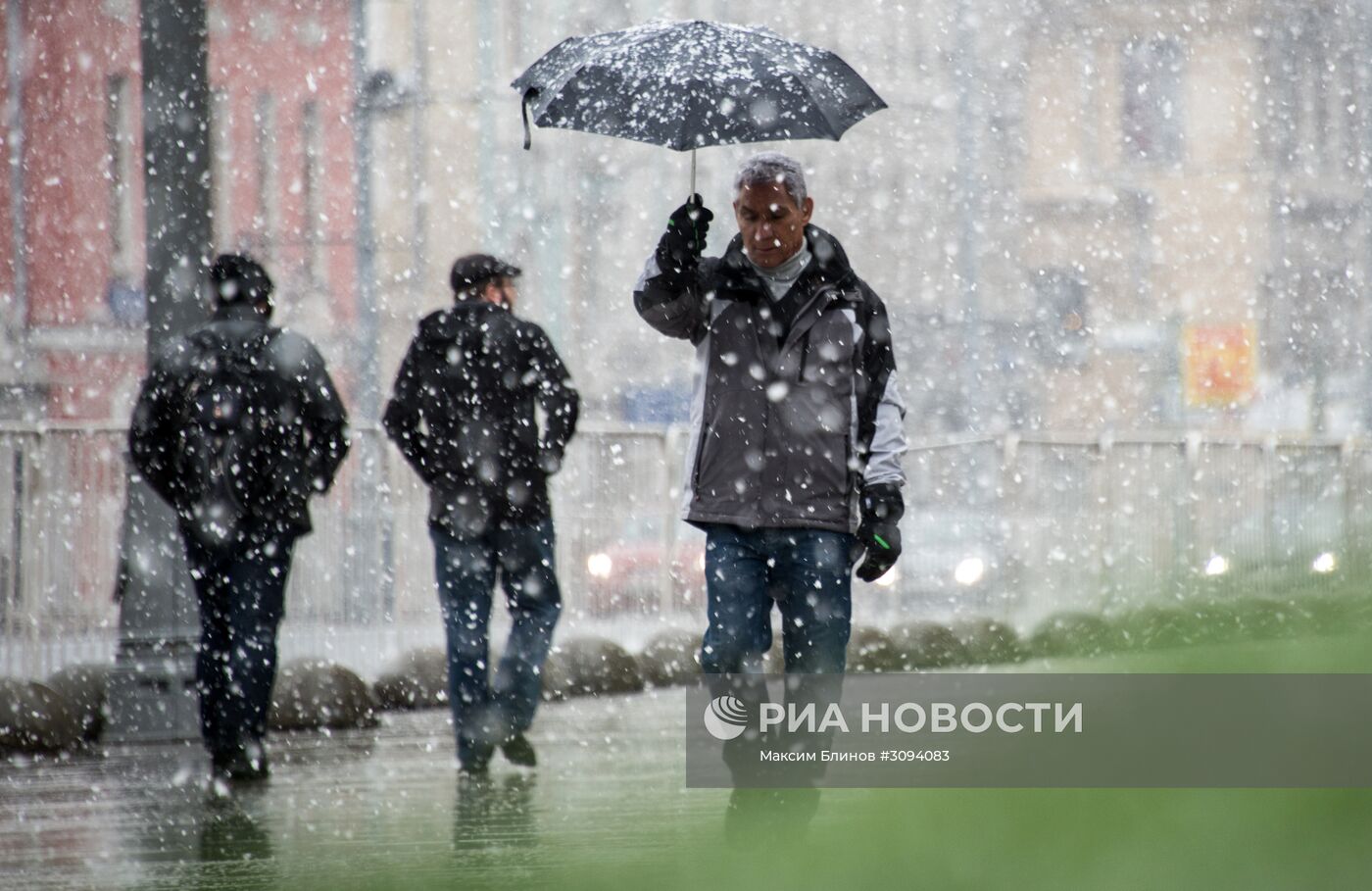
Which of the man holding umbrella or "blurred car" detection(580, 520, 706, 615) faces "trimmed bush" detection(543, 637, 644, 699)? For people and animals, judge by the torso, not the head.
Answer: the blurred car

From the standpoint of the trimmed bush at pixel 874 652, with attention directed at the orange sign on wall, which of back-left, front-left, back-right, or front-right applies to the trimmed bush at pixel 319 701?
back-left

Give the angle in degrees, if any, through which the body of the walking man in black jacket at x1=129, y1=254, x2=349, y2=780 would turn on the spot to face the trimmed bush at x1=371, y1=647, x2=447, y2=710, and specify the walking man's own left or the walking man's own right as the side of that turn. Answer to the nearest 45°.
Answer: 0° — they already face it

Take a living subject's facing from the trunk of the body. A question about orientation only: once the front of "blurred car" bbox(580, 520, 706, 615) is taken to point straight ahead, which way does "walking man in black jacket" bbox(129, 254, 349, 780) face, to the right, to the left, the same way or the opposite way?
the opposite way

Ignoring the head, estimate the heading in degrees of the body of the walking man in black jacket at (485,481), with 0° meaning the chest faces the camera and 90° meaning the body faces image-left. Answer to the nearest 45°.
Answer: approximately 180°

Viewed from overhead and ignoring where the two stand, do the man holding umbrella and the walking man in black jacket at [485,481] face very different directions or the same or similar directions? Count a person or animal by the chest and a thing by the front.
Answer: very different directions

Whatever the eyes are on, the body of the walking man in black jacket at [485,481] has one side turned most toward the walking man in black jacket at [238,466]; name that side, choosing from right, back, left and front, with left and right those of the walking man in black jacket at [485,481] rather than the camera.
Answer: left

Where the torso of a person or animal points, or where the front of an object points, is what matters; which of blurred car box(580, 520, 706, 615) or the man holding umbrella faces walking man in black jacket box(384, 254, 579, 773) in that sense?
the blurred car

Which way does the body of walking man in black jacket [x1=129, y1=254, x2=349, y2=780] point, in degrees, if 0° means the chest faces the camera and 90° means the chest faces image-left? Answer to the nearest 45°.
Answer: approximately 180°

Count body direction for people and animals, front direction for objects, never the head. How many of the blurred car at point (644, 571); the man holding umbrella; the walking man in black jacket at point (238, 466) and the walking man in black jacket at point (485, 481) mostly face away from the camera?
2

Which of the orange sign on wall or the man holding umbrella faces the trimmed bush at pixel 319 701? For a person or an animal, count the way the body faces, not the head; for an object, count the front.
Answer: the orange sign on wall
